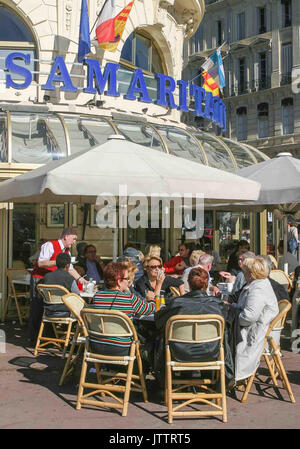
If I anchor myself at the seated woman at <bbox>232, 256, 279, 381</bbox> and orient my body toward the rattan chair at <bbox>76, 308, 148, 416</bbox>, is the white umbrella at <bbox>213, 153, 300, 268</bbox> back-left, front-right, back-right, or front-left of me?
back-right

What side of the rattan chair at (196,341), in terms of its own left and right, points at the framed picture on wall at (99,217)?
front

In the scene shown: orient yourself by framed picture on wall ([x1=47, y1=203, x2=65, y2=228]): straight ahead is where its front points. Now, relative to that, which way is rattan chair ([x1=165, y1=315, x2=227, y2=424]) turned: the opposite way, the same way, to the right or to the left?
the opposite way

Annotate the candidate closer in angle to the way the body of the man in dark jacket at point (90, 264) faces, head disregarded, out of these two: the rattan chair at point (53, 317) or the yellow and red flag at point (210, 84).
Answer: the rattan chair

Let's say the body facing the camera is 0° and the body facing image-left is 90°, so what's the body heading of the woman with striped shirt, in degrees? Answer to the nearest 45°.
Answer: approximately 225°

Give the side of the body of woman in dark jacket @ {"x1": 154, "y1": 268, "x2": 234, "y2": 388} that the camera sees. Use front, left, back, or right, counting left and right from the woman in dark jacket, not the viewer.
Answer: back

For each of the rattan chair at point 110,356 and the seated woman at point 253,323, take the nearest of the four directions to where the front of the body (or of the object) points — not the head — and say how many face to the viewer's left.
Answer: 1

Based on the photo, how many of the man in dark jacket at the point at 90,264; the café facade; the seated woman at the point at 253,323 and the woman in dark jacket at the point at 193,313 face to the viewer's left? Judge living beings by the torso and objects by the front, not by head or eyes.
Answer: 1

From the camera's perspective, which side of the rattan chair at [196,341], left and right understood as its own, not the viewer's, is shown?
back

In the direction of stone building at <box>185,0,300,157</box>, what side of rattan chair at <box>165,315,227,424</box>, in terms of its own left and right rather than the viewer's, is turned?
front

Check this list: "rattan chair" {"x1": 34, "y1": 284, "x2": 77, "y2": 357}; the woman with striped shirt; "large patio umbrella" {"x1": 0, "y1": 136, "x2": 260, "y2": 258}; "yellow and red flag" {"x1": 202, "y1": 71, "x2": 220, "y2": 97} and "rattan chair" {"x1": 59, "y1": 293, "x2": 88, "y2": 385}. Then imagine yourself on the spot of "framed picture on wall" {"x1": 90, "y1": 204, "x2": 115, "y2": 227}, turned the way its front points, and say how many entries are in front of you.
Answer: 4
